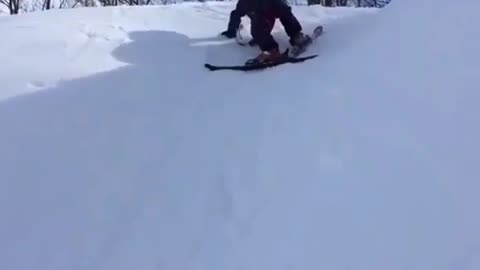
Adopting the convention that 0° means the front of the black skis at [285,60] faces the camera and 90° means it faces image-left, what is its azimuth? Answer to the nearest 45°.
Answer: approximately 90°

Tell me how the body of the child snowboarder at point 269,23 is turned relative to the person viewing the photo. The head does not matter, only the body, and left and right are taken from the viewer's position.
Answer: facing the viewer and to the left of the viewer
